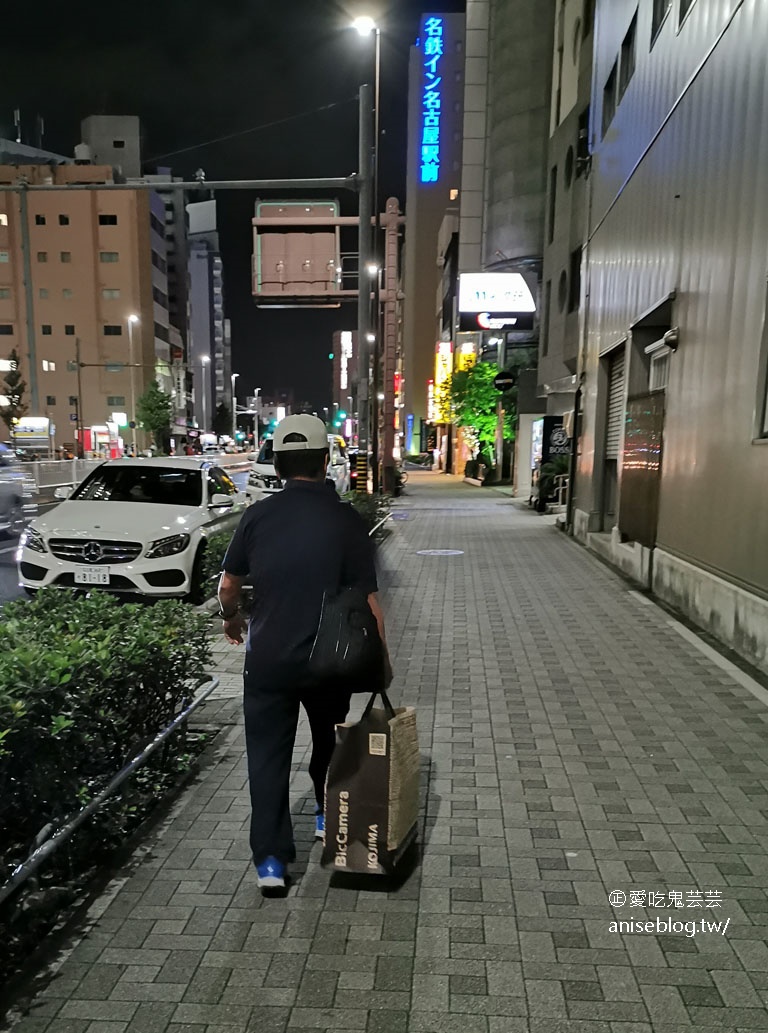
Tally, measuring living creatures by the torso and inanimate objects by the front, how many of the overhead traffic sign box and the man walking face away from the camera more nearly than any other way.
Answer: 2

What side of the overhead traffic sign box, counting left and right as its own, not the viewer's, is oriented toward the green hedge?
back

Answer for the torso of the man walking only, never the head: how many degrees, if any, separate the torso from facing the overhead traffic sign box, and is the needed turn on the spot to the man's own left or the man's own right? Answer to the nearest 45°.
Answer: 0° — they already face it

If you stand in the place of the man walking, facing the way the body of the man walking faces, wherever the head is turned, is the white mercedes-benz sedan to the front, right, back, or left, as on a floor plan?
front

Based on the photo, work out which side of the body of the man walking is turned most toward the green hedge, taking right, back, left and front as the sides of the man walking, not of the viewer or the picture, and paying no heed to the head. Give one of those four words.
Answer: left

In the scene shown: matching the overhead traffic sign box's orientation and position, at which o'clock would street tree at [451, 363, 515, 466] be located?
The street tree is roughly at 1 o'clock from the overhead traffic sign box.

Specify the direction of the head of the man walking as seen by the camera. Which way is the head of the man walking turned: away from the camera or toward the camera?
away from the camera

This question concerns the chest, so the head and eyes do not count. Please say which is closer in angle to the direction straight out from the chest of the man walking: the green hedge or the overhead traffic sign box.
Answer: the overhead traffic sign box

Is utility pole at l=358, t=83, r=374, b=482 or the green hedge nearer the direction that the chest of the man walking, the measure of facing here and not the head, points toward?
the utility pole

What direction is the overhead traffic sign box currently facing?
away from the camera

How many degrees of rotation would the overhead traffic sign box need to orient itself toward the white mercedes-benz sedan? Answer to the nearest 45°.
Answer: approximately 180°

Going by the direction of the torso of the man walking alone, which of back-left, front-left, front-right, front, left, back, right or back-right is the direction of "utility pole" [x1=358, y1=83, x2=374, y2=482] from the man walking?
front

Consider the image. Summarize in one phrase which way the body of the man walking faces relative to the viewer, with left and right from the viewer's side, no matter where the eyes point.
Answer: facing away from the viewer
